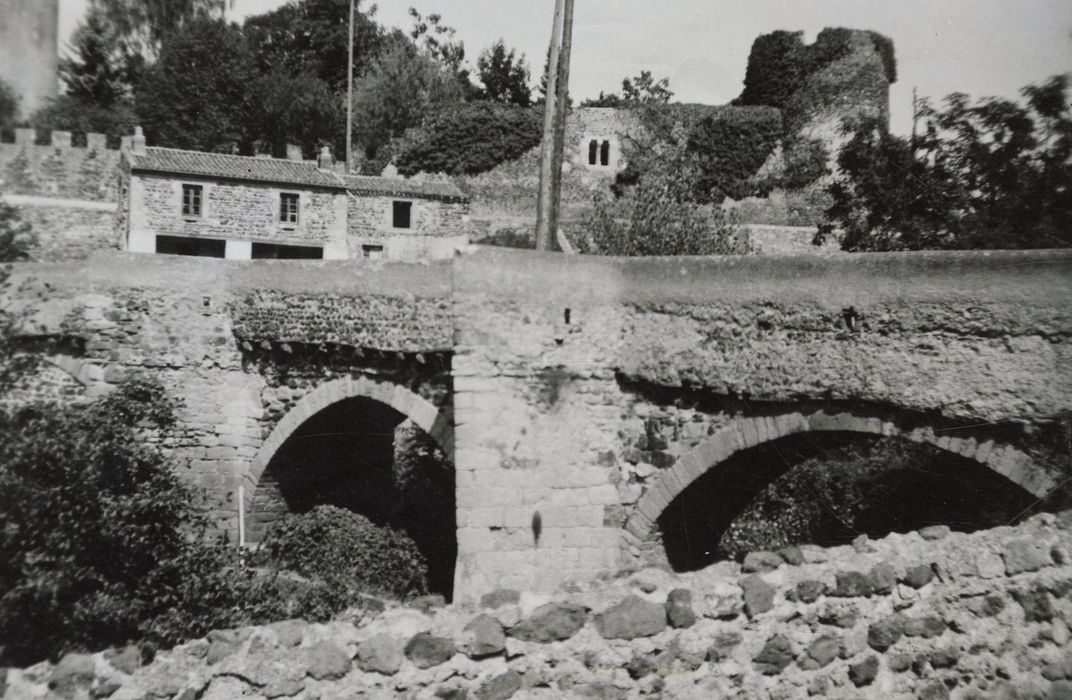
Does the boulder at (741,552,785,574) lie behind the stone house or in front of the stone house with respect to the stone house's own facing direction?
in front

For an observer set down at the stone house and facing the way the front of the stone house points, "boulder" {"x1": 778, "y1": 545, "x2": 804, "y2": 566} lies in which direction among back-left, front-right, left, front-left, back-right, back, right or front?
front

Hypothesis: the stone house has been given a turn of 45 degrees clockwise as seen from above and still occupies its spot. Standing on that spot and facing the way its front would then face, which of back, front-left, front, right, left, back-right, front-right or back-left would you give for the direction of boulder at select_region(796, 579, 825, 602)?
front-left

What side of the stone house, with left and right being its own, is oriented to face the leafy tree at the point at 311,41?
back

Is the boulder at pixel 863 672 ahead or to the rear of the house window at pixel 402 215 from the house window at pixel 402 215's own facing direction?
ahead

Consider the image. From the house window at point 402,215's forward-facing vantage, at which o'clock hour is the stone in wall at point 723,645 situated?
The stone in wall is roughly at 12 o'clock from the house window.

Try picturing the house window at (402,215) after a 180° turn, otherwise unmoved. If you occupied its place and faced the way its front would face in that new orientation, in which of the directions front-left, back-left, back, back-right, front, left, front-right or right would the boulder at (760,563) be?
back

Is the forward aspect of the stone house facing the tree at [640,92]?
no

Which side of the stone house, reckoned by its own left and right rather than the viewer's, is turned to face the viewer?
front

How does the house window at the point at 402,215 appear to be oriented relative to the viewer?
toward the camera

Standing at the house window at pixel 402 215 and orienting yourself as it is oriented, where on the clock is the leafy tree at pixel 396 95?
The leafy tree is roughly at 6 o'clock from the house window.

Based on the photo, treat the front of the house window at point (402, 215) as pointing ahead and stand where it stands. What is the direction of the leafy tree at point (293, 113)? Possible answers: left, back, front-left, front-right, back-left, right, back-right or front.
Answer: back-right

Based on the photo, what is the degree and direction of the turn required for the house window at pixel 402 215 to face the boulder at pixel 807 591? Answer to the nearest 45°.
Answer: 0° — it already faces it

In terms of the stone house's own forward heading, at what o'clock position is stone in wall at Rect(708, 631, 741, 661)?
The stone in wall is roughly at 12 o'clock from the stone house.

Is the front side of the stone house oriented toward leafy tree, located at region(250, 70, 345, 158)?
no

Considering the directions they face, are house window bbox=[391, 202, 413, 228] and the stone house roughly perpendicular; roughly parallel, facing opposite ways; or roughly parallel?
roughly parallel

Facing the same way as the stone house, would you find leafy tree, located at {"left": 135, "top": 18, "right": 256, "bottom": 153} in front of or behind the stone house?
behind

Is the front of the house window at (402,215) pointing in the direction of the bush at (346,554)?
yes

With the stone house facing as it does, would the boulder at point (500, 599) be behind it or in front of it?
in front

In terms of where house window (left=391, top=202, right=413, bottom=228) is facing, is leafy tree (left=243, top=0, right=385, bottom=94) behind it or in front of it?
behind
